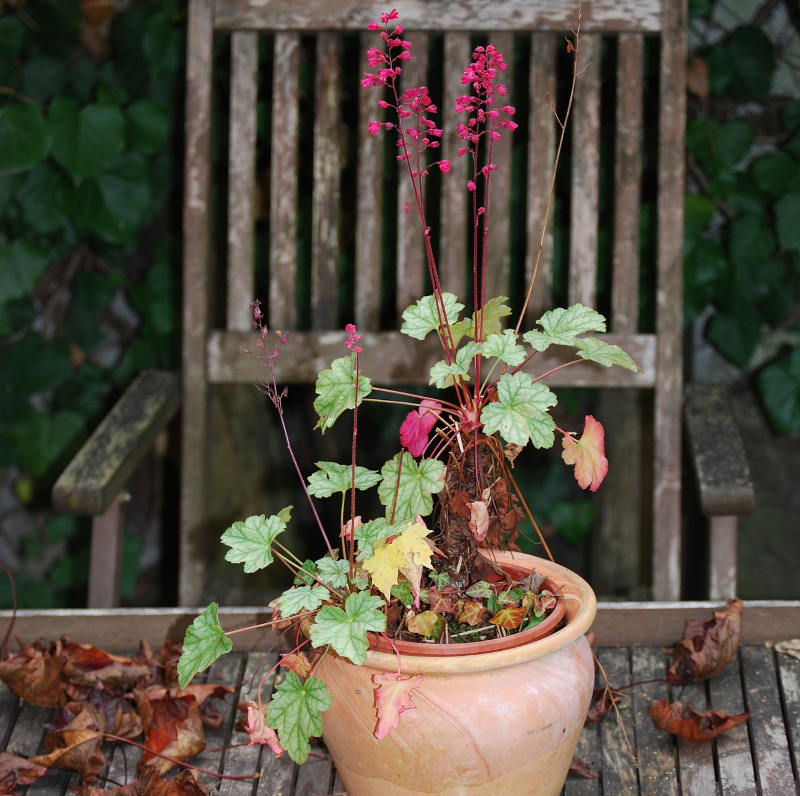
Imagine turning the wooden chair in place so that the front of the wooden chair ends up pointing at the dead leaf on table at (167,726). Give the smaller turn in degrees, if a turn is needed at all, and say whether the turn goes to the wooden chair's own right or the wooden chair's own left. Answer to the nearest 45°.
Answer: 0° — it already faces it

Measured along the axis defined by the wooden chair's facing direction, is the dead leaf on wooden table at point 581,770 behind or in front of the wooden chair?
in front

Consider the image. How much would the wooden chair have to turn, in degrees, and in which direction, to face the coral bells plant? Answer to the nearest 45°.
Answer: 0° — it already faces it

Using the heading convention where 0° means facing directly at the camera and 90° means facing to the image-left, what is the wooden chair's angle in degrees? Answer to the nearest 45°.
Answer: approximately 0°

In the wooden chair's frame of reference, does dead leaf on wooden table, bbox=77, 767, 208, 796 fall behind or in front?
in front

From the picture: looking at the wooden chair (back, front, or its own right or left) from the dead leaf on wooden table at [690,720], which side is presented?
front

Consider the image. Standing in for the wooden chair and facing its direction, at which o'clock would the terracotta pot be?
The terracotta pot is roughly at 12 o'clock from the wooden chair.
